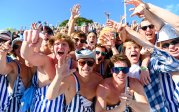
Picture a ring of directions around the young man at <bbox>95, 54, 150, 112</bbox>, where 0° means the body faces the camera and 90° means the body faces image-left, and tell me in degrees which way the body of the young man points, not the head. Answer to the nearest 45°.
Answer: approximately 0°

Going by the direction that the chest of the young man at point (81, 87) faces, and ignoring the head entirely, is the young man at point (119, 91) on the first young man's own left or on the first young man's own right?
on the first young man's own left

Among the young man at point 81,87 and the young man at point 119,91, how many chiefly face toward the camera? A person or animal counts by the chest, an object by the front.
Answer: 2

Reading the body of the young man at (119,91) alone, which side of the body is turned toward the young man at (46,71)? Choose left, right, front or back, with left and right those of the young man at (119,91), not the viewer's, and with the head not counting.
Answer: right

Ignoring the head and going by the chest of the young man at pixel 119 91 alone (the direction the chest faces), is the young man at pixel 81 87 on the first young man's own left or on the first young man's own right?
on the first young man's own right

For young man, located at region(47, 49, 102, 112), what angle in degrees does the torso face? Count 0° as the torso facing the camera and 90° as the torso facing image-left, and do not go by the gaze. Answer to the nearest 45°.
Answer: approximately 0°
